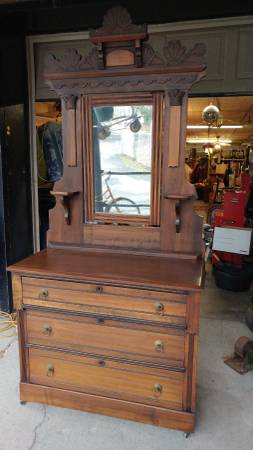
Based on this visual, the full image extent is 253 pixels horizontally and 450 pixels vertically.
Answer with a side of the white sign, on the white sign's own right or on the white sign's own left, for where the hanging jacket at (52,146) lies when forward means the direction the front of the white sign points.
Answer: on the white sign's own right

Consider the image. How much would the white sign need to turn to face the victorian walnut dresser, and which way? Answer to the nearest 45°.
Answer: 0° — it already faces it

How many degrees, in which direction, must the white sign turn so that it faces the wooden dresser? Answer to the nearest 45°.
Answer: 0° — it already faces it

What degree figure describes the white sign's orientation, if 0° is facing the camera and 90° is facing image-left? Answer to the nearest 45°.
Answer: approximately 0°

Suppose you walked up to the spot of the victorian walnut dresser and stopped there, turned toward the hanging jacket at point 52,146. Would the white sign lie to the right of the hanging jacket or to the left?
right
